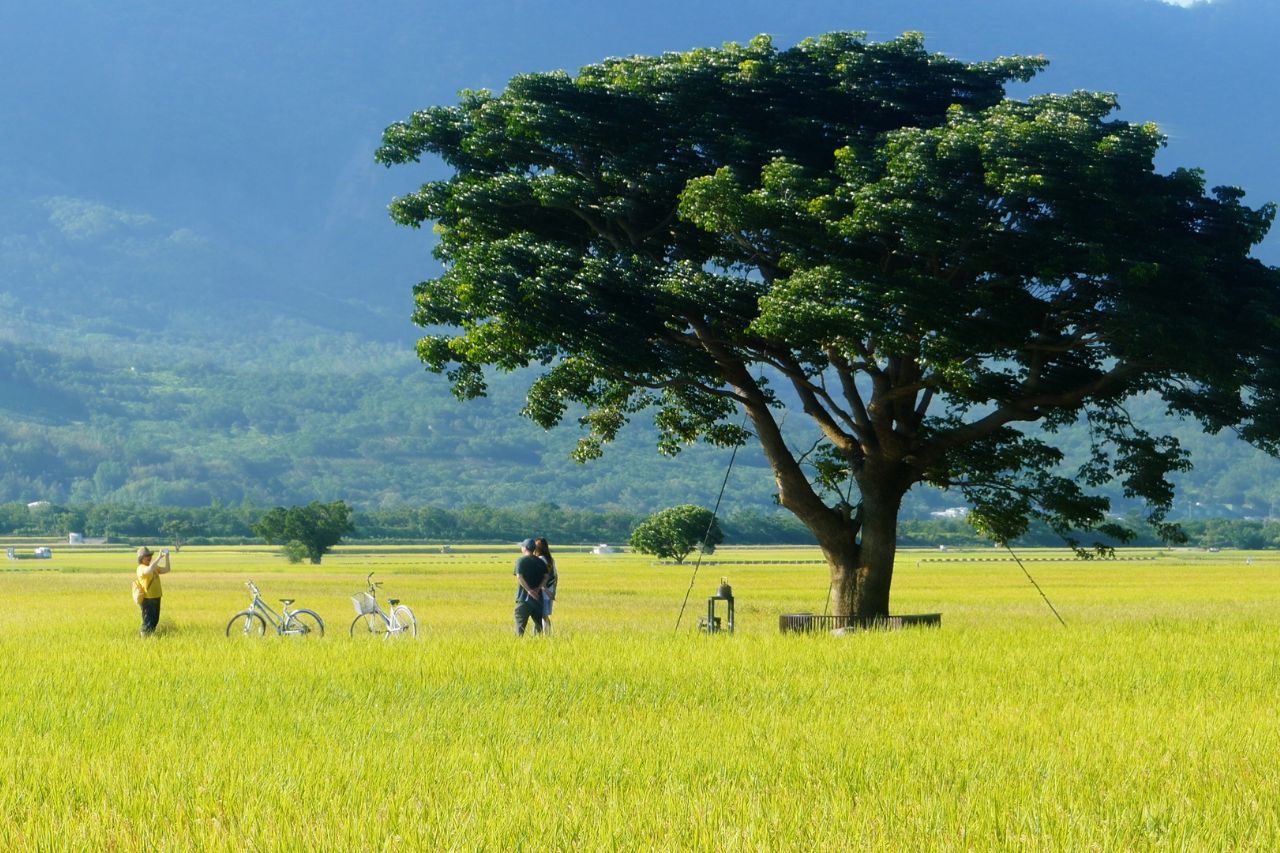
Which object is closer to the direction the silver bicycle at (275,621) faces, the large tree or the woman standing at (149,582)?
the woman standing

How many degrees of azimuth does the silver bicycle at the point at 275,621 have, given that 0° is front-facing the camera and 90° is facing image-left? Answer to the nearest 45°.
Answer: approximately 90°

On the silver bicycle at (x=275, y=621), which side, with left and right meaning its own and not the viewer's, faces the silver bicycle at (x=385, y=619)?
back

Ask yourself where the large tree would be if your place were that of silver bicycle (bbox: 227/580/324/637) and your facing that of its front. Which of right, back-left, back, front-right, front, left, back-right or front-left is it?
back

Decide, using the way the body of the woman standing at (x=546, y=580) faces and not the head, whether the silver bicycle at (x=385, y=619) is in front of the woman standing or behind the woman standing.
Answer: in front

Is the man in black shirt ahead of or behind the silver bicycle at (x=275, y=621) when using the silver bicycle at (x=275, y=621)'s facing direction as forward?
behind

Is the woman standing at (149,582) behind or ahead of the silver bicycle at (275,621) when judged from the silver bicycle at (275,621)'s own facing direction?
ahead

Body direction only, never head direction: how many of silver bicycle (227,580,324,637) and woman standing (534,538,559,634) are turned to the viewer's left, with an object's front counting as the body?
2

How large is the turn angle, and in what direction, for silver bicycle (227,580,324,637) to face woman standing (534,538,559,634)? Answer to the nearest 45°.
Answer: approximately 180°
